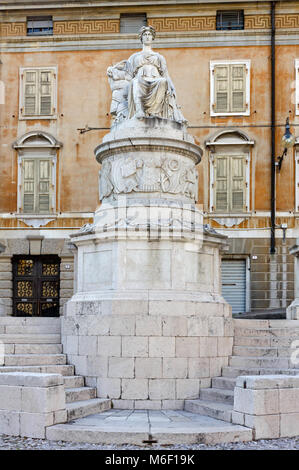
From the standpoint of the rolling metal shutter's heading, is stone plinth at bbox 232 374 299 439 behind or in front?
in front

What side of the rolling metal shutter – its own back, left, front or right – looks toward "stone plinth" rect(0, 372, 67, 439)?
front

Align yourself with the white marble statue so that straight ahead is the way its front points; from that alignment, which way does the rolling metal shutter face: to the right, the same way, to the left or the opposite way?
the same way

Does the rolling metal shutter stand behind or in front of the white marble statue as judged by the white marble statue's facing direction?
behind

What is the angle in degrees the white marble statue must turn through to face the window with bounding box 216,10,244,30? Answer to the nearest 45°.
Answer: approximately 180°

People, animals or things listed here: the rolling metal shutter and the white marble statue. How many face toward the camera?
2

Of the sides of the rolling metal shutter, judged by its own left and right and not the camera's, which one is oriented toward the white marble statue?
front

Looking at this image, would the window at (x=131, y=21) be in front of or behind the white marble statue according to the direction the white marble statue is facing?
behind

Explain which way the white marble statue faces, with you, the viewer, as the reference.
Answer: facing the viewer

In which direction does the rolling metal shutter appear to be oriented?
toward the camera
